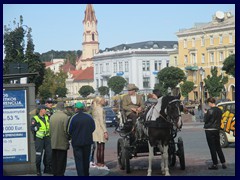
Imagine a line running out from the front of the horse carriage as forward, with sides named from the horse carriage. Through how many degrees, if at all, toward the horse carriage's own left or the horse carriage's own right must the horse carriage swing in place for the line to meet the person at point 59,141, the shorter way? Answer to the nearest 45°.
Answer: approximately 135° to the horse carriage's own right

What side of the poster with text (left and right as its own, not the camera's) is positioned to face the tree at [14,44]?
back

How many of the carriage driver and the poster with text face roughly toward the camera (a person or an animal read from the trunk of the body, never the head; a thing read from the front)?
2

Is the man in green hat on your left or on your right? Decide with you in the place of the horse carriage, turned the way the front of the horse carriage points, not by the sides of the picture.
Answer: on your right

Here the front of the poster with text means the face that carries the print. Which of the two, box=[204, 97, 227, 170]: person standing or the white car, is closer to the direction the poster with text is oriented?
the person standing

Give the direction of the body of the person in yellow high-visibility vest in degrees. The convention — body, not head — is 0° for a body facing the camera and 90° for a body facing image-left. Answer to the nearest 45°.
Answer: approximately 315°

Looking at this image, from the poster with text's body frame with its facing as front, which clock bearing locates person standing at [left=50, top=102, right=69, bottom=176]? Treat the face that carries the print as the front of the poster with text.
The person standing is roughly at 10 o'clock from the poster with text.
